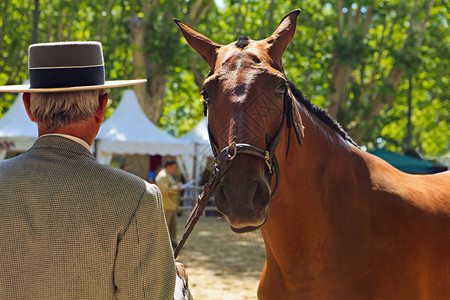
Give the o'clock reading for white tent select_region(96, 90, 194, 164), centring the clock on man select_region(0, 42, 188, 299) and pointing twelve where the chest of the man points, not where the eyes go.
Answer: The white tent is roughly at 12 o'clock from the man.

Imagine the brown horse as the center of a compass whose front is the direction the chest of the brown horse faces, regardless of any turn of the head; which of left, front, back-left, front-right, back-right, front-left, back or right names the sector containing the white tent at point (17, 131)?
right

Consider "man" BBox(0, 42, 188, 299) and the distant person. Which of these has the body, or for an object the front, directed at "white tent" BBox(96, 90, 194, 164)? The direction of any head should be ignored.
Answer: the man

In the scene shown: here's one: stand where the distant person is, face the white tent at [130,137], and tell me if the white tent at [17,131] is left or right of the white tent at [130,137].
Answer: left

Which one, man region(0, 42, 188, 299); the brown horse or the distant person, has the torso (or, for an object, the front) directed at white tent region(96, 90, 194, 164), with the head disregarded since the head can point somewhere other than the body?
the man

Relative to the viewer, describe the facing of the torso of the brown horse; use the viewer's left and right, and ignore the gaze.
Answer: facing the viewer and to the left of the viewer

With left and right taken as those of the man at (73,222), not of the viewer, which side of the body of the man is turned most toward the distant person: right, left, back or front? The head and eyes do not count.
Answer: front

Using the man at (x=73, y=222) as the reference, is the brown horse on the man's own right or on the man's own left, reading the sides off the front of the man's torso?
on the man's own right

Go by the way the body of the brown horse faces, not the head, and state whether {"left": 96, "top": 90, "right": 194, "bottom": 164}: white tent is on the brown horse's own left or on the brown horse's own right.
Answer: on the brown horse's own right

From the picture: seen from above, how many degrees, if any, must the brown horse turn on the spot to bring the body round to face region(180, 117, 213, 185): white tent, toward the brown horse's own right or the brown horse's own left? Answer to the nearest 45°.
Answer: approximately 135° to the brown horse's own right

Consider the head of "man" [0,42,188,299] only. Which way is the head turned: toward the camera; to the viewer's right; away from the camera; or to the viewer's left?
away from the camera

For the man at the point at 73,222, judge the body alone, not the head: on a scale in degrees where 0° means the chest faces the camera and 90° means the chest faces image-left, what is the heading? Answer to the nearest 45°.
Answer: approximately 180°

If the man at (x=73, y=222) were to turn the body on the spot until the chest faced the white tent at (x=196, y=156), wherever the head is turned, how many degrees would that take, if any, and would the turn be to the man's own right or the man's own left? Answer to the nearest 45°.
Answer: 0° — they already face it
